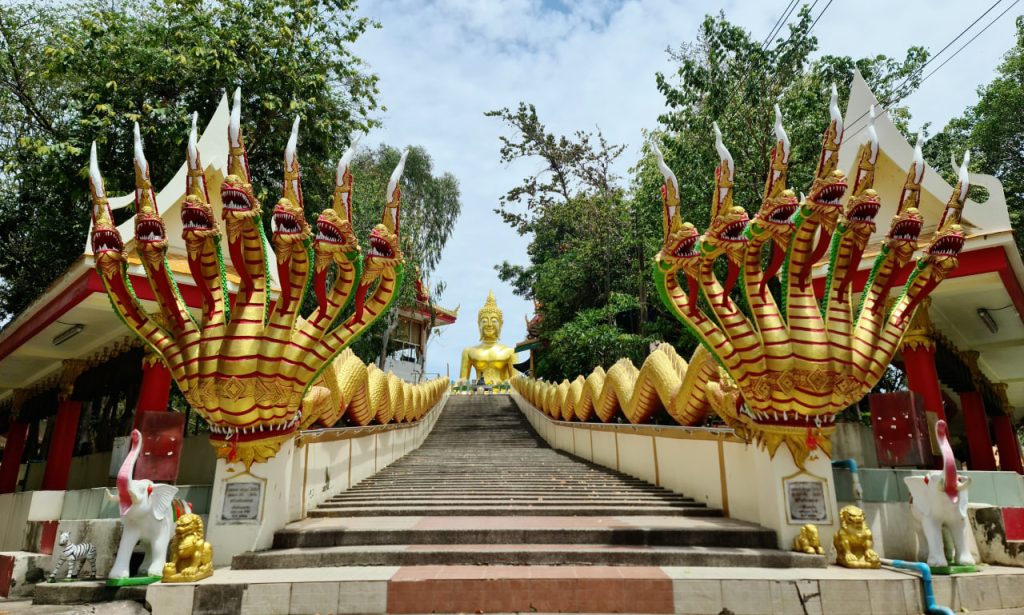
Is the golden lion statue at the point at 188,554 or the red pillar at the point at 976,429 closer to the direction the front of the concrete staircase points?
the golden lion statue

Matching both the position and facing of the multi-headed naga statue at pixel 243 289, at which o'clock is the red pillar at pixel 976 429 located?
The red pillar is roughly at 9 o'clock from the multi-headed naga statue.

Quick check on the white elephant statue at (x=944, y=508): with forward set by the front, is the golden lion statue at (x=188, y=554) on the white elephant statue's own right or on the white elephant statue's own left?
on the white elephant statue's own right

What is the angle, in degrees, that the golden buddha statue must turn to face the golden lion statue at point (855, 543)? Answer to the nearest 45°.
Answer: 0° — it already faces it

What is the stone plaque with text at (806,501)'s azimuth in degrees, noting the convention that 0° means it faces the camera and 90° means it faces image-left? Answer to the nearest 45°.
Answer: approximately 0°

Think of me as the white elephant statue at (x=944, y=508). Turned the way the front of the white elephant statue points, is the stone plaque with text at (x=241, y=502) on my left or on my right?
on my right

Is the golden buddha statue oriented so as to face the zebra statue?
yes

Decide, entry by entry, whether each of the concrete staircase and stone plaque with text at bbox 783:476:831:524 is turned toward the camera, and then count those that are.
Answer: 2

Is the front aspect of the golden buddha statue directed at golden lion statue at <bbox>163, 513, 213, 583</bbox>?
yes

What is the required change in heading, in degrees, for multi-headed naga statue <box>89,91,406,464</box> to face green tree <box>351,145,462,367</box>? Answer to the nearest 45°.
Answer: approximately 180°

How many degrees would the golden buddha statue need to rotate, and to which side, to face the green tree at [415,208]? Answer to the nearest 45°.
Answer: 0° — it already faces it

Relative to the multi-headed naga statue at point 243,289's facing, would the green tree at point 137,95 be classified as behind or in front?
behind
